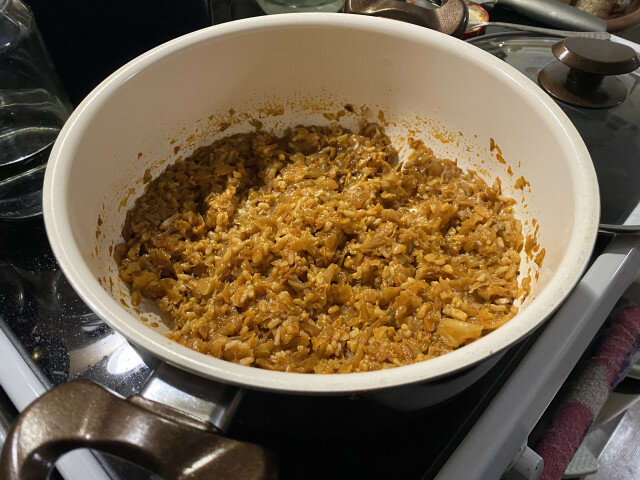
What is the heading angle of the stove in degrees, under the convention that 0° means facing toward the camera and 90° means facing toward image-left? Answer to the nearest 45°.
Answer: approximately 315°
